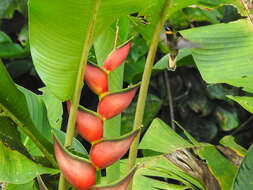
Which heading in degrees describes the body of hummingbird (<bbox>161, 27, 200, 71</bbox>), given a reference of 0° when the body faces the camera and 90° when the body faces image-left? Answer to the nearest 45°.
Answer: approximately 45°
